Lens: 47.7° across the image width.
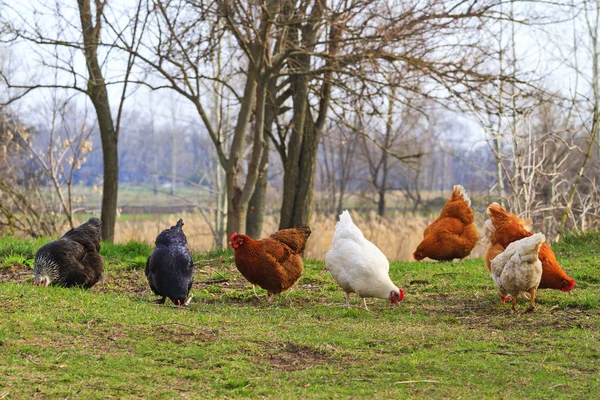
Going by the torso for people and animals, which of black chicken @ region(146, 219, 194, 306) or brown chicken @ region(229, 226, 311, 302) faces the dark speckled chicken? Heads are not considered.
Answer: the brown chicken

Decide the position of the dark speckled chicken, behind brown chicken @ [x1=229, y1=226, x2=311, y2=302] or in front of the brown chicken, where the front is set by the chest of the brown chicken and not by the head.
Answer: in front

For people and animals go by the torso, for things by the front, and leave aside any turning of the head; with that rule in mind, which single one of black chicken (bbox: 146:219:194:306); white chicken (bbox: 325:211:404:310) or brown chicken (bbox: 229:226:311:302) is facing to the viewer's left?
the brown chicken

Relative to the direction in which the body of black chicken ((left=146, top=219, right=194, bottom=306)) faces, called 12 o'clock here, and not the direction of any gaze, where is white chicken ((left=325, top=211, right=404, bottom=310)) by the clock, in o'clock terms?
The white chicken is roughly at 9 o'clock from the black chicken.

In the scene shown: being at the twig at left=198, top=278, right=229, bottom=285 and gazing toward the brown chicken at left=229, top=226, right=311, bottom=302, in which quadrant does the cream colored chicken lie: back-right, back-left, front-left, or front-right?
front-left

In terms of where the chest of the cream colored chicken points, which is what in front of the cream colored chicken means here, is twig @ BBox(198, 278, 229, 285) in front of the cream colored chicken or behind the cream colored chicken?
in front

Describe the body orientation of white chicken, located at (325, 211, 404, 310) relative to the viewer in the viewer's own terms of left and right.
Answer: facing the viewer and to the right of the viewer

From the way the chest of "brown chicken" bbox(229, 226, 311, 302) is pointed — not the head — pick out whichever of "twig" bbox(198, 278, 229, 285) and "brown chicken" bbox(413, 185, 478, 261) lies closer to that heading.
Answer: the twig

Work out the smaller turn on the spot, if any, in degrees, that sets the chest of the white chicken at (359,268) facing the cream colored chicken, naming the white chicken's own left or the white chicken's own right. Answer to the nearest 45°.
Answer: approximately 45° to the white chicken's own left

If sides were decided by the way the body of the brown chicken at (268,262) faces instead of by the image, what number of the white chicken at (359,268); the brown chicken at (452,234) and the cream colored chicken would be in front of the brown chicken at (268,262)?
0

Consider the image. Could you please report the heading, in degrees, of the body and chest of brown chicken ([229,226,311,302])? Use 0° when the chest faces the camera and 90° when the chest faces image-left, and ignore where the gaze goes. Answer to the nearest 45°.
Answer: approximately 90°

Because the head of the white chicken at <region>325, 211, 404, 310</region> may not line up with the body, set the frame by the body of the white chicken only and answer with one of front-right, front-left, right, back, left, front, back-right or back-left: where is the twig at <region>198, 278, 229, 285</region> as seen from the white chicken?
back

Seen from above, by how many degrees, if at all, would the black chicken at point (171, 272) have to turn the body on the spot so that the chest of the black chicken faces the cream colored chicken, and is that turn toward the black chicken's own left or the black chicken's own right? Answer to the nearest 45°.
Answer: approximately 90° to the black chicken's own left

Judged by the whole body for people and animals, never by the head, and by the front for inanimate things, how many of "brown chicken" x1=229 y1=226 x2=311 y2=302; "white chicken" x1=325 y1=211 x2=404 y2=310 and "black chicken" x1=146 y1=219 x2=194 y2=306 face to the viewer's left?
1

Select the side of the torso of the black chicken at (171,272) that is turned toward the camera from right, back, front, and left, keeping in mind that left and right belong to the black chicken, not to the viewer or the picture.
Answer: front

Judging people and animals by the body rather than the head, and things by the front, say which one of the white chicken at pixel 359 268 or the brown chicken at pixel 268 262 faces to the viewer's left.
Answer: the brown chicken

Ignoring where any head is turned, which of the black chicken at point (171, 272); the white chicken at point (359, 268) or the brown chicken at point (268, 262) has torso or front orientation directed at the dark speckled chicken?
the brown chicken
